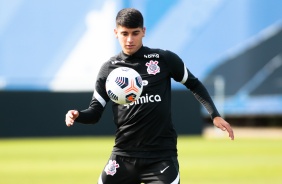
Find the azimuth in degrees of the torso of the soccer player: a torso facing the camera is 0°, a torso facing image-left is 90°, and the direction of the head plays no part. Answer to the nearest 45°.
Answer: approximately 0°
